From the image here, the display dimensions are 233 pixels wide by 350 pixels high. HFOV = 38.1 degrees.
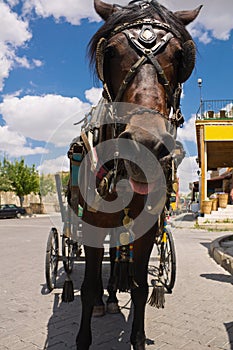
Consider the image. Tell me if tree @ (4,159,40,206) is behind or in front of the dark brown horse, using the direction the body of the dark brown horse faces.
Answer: behind

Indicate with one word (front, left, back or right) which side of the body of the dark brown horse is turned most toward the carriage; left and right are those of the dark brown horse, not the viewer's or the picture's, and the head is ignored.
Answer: back

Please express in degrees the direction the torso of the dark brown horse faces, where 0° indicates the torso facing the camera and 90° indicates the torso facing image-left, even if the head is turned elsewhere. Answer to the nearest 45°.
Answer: approximately 0°
